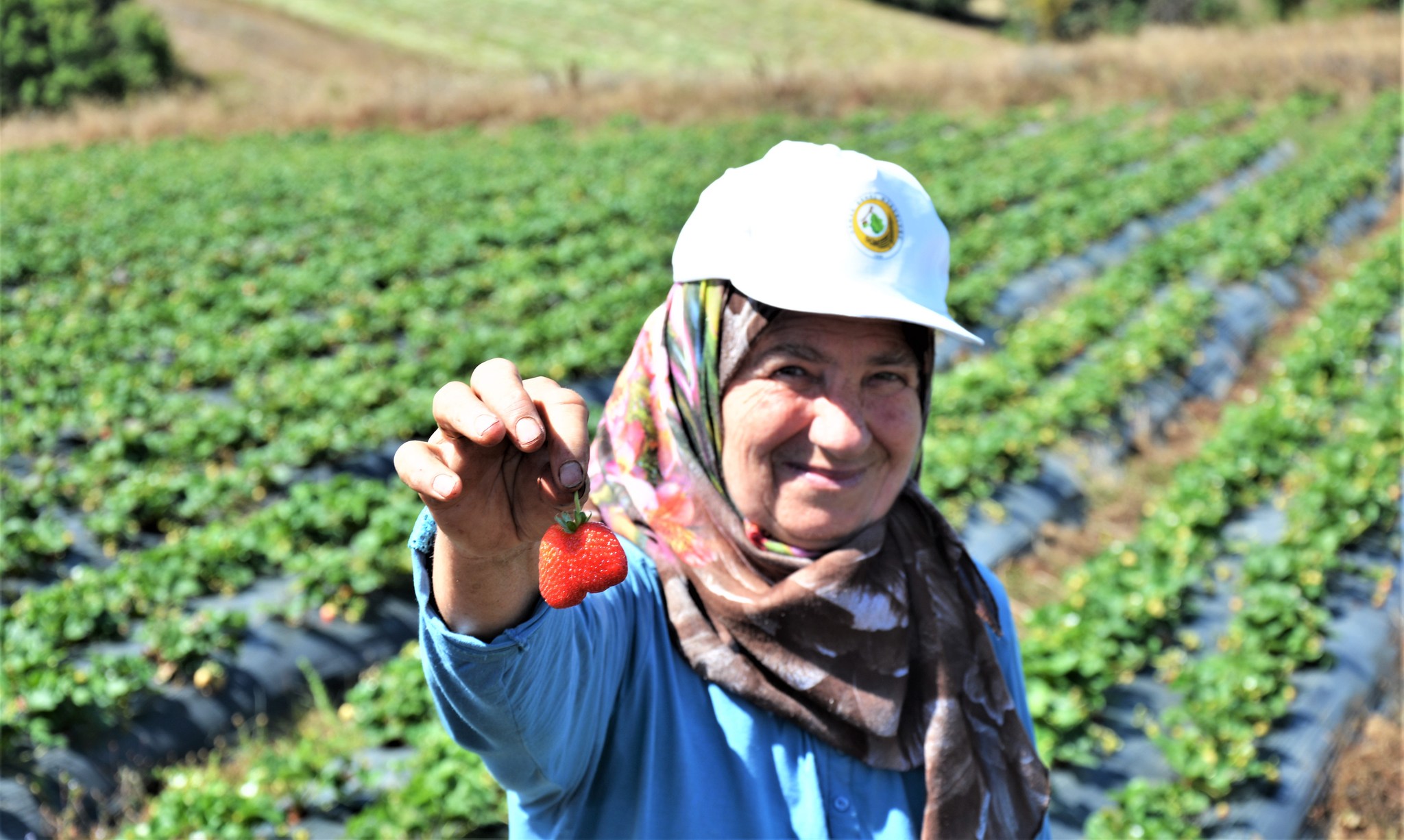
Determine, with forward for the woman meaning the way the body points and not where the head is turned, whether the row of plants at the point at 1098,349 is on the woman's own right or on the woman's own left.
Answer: on the woman's own left

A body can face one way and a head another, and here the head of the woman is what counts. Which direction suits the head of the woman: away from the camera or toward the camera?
toward the camera

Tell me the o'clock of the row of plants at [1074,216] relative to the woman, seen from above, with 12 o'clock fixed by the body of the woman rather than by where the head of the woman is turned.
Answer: The row of plants is roughly at 8 o'clock from the woman.

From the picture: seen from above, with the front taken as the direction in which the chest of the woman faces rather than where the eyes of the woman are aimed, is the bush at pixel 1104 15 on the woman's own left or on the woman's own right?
on the woman's own left

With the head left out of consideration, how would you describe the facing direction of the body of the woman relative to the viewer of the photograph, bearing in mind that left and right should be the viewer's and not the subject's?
facing the viewer and to the right of the viewer

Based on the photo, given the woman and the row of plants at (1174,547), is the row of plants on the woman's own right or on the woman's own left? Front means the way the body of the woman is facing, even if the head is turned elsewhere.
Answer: on the woman's own left

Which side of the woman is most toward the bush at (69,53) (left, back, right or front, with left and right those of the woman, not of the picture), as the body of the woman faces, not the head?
back

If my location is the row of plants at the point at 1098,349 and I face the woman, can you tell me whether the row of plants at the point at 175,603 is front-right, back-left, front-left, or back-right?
front-right

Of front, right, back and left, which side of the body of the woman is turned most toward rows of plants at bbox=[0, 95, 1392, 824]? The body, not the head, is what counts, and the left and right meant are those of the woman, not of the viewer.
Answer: back
